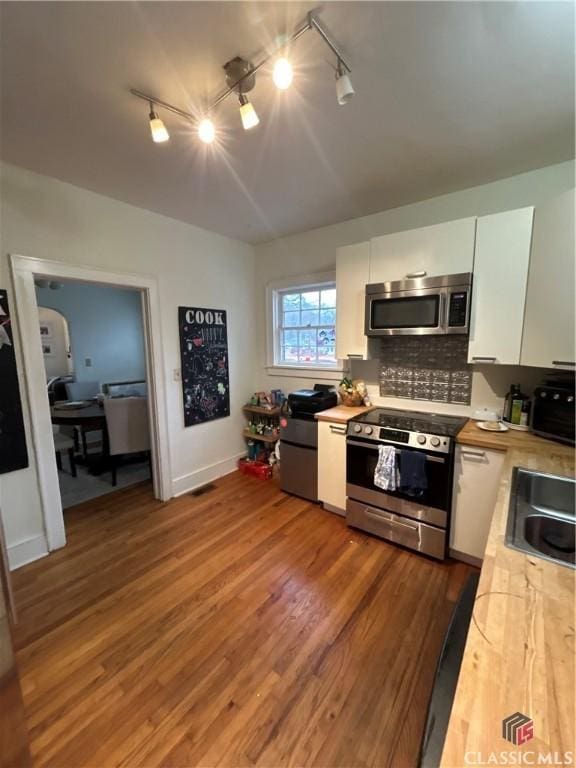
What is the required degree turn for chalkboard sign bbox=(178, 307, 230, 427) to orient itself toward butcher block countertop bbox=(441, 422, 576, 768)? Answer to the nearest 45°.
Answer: approximately 45° to its right

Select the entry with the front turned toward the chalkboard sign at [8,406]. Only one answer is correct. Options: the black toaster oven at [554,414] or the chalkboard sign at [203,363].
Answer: the black toaster oven

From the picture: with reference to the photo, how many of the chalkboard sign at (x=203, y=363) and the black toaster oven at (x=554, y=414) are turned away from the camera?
0

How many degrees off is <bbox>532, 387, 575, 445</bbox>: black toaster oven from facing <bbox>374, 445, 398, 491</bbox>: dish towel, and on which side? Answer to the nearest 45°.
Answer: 0° — it already faces it

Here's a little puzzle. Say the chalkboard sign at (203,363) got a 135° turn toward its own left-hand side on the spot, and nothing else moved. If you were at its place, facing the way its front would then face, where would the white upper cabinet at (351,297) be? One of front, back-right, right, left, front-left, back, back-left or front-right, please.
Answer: back-right

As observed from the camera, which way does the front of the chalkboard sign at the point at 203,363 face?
facing the viewer and to the right of the viewer

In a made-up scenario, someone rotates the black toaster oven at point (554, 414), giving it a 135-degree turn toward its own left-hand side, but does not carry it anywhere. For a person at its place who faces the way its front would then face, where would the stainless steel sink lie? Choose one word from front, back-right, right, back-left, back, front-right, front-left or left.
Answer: right

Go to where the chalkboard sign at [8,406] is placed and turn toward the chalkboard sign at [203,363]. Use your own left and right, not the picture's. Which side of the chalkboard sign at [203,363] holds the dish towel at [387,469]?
right

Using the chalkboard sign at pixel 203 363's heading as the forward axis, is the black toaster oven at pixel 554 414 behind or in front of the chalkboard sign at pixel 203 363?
in front

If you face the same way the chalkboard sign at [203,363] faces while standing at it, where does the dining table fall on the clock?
The dining table is roughly at 5 o'clock from the chalkboard sign.

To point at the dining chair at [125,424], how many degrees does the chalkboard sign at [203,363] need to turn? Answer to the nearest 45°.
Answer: approximately 135° to its right

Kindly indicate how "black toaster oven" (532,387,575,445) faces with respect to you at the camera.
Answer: facing the viewer and to the left of the viewer
